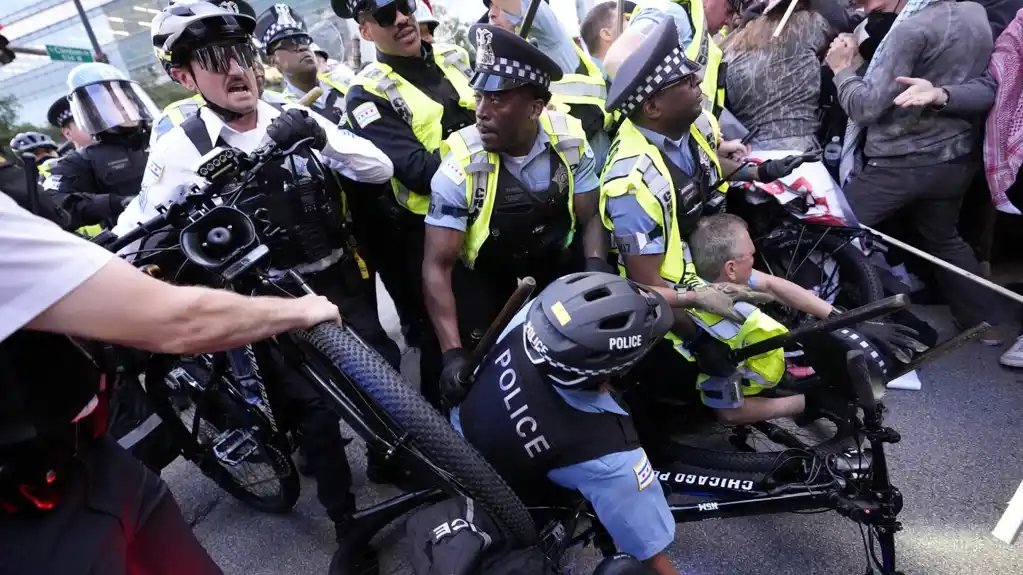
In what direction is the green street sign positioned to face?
toward the camera

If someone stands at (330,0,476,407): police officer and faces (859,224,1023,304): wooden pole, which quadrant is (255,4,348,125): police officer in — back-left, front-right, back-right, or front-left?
back-left

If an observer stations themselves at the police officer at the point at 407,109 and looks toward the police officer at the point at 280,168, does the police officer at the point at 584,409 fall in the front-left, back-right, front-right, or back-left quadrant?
front-left

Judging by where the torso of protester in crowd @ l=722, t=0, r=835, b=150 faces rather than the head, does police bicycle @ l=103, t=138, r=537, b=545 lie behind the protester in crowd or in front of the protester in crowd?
behind

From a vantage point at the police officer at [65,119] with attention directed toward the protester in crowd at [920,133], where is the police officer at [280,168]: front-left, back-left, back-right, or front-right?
front-right

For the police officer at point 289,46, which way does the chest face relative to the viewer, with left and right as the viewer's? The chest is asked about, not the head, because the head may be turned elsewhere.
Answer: facing the viewer and to the right of the viewer

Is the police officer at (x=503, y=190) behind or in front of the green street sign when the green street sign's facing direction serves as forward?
in front

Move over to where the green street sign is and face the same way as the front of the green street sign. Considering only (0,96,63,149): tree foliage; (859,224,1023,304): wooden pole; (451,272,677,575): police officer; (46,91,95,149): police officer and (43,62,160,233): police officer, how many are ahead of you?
4

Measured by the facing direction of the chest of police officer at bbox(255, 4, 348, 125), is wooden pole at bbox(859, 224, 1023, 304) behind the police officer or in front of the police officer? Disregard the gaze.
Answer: in front

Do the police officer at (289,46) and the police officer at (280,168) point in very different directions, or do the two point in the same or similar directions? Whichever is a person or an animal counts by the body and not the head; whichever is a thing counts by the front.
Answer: same or similar directions

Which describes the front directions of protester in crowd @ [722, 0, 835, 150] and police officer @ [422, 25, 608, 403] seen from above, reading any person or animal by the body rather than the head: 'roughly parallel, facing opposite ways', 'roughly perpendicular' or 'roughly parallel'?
roughly parallel, facing opposite ways

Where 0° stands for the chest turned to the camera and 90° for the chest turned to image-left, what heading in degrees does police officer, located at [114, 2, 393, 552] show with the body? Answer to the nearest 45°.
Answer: approximately 315°

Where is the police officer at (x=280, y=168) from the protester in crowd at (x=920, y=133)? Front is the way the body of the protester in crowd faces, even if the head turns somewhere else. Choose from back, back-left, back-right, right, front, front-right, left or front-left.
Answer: front-left

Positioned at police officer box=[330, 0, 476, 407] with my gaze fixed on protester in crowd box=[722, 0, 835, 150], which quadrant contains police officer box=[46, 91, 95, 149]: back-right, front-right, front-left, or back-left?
back-left
